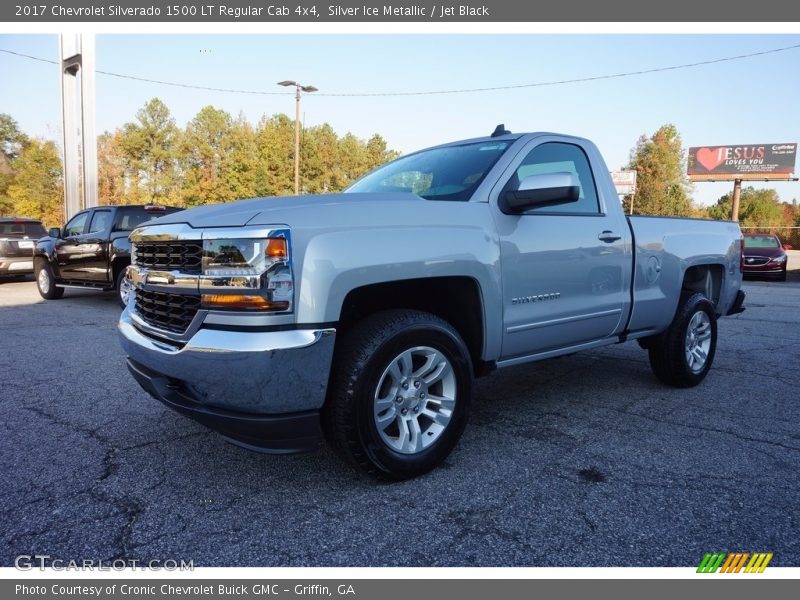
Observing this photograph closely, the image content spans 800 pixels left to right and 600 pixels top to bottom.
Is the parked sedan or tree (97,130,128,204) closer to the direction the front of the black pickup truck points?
the tree

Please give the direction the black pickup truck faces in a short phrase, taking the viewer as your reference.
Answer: facing away from the viewer and to the left of the viewer

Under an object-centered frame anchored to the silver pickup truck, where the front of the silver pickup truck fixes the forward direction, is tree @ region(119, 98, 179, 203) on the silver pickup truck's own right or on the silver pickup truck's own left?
on the silver pickup truck's own right

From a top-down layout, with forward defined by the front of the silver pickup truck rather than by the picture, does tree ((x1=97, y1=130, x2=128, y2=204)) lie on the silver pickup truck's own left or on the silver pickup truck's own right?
on the silver pickup truck's own right

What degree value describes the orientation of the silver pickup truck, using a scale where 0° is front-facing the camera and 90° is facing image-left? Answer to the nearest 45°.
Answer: approximately 45°

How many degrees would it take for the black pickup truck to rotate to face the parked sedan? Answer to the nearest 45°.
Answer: approximately 135° to its right

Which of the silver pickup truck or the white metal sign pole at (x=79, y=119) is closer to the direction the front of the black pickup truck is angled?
the white metal sign pole
